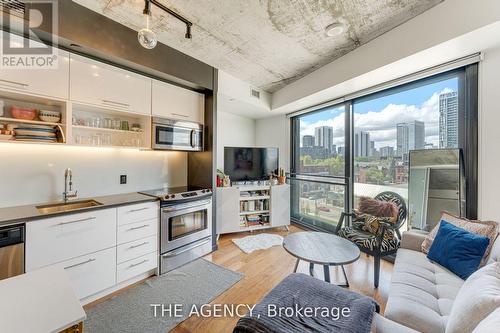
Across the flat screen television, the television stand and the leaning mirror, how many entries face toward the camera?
3

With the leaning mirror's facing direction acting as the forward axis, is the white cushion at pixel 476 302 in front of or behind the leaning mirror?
in front

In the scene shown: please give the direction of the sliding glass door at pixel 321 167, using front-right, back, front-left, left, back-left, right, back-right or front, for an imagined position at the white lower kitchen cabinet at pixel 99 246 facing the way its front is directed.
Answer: front-left

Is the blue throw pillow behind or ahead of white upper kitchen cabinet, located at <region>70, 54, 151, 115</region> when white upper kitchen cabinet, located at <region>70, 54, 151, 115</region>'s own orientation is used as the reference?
ahead

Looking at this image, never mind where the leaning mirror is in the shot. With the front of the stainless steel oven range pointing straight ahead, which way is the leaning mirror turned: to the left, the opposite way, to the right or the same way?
to the right

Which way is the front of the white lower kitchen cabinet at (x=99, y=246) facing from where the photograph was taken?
facing the viewer and to the right of the viewer

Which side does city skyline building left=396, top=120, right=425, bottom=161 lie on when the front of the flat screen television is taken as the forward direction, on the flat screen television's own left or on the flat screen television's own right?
on the flat screen television's own left

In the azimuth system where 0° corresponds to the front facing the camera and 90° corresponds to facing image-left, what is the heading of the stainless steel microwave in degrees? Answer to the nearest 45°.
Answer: approximately 315°

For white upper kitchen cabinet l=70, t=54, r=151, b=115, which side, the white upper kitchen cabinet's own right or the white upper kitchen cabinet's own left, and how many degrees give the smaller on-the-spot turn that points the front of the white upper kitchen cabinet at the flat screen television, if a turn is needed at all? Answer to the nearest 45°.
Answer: approximately 45° to the white upper kitchen cabinet's own left
